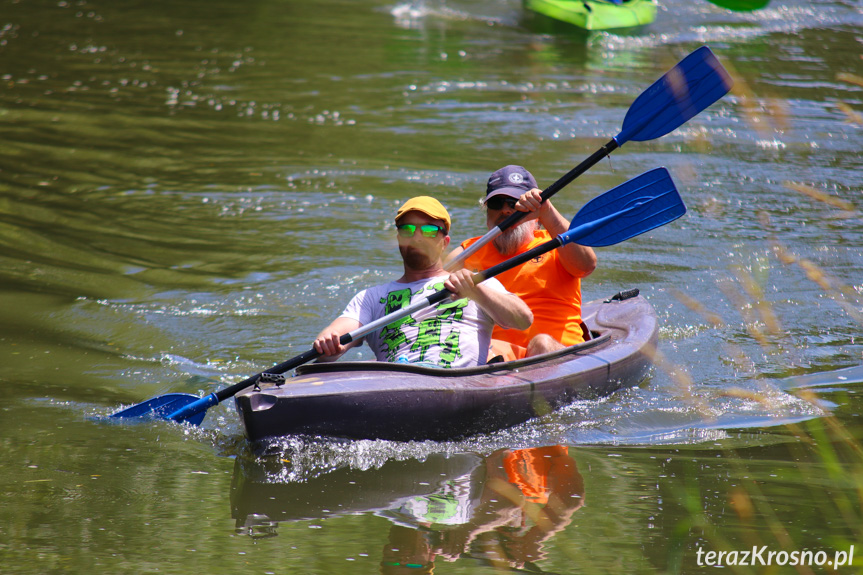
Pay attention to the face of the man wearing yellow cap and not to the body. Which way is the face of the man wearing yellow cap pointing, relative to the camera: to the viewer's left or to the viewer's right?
to the viewer's left

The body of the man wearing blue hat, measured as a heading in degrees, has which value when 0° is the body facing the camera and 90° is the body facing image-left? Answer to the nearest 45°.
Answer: approximately 45°

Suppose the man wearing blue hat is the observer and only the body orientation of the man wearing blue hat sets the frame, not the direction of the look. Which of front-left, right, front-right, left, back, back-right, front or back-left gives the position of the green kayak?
back-right
